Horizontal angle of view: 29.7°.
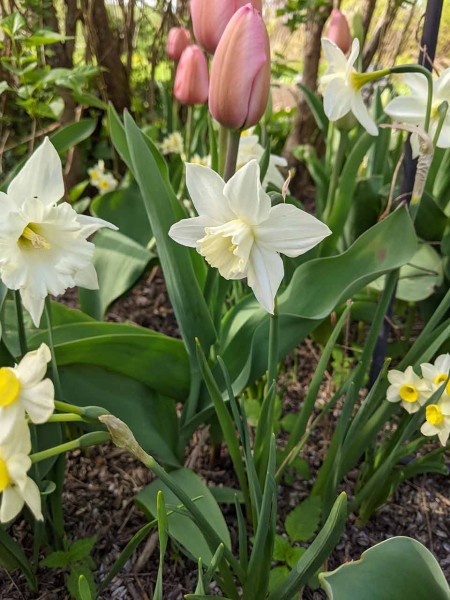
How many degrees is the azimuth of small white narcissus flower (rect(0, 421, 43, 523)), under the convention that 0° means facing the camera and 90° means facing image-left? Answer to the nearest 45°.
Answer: approximately 45°

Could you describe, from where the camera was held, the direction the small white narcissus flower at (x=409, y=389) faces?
facing the viewer
